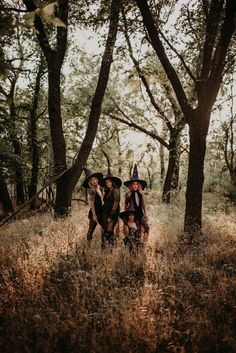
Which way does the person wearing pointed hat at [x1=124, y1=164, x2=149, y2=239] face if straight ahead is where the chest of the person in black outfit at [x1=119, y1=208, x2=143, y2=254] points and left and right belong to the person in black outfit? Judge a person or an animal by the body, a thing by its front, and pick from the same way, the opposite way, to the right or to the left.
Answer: the same way

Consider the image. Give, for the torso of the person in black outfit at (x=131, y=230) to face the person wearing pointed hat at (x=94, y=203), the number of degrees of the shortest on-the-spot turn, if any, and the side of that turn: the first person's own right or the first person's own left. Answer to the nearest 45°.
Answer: approximately 135° to the first person's own right

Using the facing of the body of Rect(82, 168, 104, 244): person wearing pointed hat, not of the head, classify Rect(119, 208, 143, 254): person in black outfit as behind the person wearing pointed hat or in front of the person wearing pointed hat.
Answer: in front

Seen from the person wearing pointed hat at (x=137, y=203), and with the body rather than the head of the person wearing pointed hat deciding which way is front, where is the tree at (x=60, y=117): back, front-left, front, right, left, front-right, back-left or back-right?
back-right

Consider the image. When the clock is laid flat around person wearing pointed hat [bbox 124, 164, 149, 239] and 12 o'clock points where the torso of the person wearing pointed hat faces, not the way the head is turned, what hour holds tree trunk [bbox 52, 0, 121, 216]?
The tree trunk is roughly at 5 o'clock from the person wearing pointed hat.

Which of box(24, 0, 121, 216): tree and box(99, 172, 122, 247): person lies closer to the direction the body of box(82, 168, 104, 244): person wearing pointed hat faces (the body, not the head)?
the person

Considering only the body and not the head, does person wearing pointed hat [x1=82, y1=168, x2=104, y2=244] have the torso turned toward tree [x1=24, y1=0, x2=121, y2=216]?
no

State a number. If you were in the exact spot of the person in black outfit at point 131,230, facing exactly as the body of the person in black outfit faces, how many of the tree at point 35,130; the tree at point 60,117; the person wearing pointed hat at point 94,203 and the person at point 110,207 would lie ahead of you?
0

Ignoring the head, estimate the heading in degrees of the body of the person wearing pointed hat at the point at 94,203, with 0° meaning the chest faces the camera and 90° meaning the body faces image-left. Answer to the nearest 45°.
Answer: approximately 315°

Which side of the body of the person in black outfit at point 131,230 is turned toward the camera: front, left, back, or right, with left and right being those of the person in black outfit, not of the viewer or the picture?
front

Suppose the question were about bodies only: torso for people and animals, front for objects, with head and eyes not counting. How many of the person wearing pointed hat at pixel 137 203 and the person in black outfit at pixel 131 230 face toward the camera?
2

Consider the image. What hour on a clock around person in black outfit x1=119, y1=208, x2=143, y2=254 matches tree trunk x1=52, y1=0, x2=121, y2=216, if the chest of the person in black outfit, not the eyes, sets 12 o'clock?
The tree trunk is roughly at 5 o'clock from the person in black outfit.

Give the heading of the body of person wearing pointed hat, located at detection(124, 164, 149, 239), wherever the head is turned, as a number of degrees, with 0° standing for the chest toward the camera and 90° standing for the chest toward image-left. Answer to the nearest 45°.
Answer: approximately 0°

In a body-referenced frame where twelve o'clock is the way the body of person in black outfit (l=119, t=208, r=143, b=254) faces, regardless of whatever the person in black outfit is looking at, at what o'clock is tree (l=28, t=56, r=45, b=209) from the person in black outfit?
The tree is roughly at 5 o'clock from the person in black outfit.
